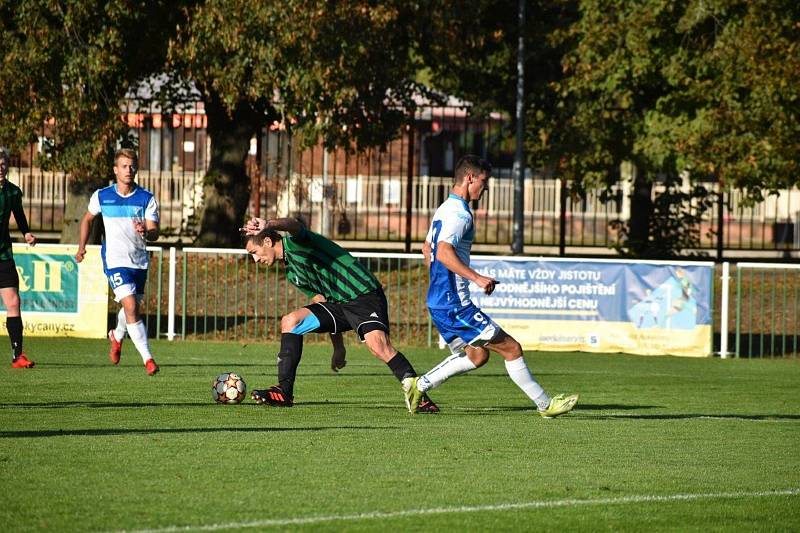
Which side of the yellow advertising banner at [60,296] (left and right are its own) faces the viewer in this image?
front

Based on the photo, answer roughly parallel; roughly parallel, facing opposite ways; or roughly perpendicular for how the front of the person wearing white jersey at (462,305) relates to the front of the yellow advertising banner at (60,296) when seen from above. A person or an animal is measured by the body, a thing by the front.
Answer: roughly perpendicular

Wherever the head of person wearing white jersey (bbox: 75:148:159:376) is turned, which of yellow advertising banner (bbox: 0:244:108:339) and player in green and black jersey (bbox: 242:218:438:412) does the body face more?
the player in green and black jersey

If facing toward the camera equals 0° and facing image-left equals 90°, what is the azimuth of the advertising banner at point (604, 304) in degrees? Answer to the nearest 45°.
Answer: approximately 0°

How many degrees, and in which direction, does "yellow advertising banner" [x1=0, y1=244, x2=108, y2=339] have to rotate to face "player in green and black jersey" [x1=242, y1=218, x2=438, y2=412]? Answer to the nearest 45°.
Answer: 0° — it already faces them

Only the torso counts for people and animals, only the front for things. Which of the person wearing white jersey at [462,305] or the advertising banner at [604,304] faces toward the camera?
the advertising banner

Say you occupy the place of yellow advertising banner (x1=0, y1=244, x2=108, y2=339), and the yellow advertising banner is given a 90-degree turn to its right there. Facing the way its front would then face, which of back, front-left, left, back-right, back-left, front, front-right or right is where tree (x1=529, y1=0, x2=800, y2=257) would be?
back

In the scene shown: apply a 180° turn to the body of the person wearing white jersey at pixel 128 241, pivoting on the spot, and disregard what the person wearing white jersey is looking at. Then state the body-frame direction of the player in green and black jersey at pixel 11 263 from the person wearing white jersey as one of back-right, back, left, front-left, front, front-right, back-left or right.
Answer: front-left

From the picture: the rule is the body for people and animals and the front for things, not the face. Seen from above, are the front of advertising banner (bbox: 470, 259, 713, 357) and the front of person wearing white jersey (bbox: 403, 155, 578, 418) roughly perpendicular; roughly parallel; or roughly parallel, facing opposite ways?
roughly perpendicular

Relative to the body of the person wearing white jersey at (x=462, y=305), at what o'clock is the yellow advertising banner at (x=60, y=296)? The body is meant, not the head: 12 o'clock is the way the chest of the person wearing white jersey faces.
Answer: The yellow advertising banner is roughly at 8 o'clock from the person wearing white jersey.

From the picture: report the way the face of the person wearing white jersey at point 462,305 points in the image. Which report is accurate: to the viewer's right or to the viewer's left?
to the viewer's right

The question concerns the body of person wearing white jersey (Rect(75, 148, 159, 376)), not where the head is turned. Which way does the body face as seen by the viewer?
toward the camera

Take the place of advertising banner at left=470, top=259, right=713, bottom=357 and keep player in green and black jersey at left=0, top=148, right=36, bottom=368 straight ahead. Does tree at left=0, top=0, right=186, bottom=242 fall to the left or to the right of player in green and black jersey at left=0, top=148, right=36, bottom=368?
right
